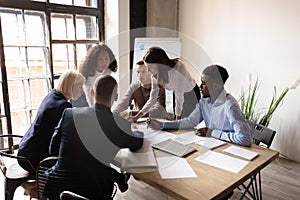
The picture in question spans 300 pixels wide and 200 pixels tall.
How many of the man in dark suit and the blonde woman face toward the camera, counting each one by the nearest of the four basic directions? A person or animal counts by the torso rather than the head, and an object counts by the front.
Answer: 0

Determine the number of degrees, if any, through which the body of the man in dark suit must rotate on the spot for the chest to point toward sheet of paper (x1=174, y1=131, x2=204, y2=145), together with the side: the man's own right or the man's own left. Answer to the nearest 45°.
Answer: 0° — they already face it

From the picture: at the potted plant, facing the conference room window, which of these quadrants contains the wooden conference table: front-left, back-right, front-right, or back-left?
front-left

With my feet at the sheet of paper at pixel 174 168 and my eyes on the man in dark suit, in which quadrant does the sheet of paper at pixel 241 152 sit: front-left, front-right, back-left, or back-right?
back-right

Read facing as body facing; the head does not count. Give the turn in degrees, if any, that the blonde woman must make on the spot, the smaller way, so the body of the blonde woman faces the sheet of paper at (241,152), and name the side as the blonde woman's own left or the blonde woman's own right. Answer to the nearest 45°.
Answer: approximately 45° to the blonde woman's own right

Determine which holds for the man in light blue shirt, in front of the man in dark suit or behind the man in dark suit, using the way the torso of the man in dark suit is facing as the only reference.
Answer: in front

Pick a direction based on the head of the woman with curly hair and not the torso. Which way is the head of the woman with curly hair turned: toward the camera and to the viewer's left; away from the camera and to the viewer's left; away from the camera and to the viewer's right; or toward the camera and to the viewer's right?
toward the camera and to the viewer's right

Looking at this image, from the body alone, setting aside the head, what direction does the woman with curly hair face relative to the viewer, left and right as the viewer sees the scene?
facing the viewer and to the right of the viewer

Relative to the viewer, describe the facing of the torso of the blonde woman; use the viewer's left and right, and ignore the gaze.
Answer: facing to the right of the viewer

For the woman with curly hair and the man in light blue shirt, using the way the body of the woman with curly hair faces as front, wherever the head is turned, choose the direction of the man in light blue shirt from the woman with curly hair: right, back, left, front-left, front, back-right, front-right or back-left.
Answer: front

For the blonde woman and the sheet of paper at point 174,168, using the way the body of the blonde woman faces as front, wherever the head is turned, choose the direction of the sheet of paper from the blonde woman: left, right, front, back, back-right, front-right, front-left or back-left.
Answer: front-right

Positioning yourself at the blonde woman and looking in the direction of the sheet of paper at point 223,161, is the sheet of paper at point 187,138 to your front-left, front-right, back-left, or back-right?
front-left

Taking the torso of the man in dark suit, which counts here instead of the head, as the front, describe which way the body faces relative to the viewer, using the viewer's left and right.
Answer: facing away from the viewer and to the right of the viewer

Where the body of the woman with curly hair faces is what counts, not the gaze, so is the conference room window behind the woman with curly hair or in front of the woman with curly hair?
behind

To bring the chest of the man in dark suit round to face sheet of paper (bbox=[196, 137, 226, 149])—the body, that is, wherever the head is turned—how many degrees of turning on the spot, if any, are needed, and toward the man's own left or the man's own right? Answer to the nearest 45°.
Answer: approximately 45° to the man's own right

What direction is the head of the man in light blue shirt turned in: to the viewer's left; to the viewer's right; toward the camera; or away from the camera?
to the viewer's left

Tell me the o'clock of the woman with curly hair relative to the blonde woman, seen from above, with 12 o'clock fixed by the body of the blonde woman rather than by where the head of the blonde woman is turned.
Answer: The woman with curly hair is roughly at 10 o'clock from the blonde woman.

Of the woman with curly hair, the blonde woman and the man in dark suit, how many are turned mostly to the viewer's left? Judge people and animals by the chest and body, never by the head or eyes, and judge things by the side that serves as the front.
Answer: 0
